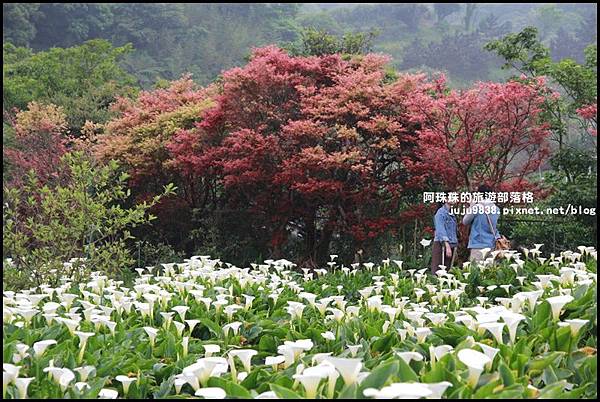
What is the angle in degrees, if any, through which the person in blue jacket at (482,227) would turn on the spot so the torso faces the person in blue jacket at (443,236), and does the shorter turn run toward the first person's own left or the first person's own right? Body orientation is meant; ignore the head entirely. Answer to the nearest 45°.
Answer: approximately 45° to the first person's own left

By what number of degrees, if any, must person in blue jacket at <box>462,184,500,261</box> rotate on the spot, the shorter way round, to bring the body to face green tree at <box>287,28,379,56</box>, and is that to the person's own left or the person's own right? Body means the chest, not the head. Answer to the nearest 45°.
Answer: approximately 45° to the person's own left

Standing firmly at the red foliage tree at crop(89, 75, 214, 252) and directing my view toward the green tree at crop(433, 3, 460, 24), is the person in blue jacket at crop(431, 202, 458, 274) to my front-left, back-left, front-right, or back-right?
back-right

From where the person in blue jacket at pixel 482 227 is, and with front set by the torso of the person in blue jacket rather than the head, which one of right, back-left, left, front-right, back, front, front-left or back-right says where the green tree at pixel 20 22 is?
front-left

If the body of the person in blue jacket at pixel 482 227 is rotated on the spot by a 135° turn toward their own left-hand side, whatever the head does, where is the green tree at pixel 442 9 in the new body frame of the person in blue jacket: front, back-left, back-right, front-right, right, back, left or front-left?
back-right

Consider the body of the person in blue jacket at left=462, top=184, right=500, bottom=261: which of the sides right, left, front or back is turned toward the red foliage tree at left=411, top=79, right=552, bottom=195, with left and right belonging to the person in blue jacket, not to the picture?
front

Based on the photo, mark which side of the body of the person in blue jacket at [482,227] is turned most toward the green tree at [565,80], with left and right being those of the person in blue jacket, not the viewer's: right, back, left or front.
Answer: front

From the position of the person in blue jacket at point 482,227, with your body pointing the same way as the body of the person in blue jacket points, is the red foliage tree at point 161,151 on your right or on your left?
on your left

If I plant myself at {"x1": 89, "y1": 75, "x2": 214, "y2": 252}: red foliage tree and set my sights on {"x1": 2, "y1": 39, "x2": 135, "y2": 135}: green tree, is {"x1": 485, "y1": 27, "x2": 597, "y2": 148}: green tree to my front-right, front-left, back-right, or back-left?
back-right

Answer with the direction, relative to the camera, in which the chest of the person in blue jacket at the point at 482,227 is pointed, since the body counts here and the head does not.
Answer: away from the camera

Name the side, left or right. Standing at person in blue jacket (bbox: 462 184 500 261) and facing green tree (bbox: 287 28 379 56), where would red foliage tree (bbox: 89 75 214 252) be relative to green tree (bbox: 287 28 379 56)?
left
